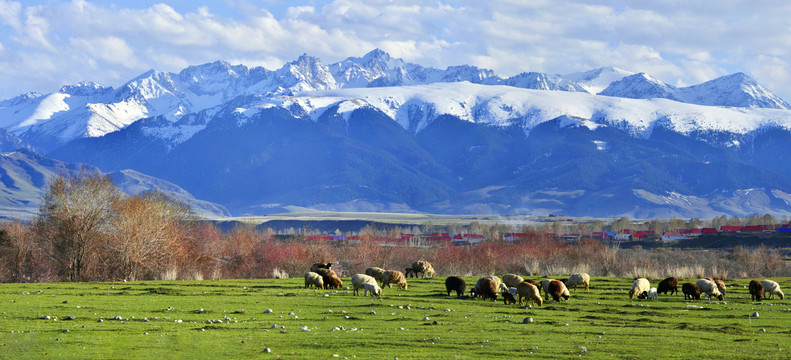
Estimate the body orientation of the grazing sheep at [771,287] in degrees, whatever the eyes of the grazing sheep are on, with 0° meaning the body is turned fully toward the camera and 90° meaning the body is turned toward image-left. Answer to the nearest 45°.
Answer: approximately 270°

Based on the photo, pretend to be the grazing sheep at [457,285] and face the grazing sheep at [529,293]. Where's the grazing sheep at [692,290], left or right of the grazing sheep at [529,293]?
left

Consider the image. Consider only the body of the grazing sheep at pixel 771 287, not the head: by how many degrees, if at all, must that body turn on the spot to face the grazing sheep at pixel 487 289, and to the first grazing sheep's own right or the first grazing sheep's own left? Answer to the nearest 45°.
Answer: approximately 135° to the first grazing sheep's own right

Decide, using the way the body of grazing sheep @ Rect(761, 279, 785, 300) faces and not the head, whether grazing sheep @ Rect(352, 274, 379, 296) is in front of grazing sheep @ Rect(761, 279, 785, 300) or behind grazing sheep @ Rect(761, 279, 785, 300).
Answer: behind

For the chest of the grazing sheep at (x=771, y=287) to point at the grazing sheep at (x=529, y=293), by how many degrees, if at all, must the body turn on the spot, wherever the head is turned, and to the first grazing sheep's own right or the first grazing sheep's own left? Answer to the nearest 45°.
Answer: approximately 135° to the first grazing sheep's own right

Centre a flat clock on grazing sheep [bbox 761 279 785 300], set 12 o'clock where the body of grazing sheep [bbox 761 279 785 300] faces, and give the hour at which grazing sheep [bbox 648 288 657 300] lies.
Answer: grazing sheep [bbox 648 288 657 300] is roughly at 5 o'clock from grazing sheep [bbox 761 279 785 300].

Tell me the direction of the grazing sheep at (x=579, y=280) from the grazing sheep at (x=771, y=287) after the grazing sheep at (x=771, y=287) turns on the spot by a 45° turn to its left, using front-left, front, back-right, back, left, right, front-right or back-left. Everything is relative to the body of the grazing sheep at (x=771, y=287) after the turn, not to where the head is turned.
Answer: back-left
